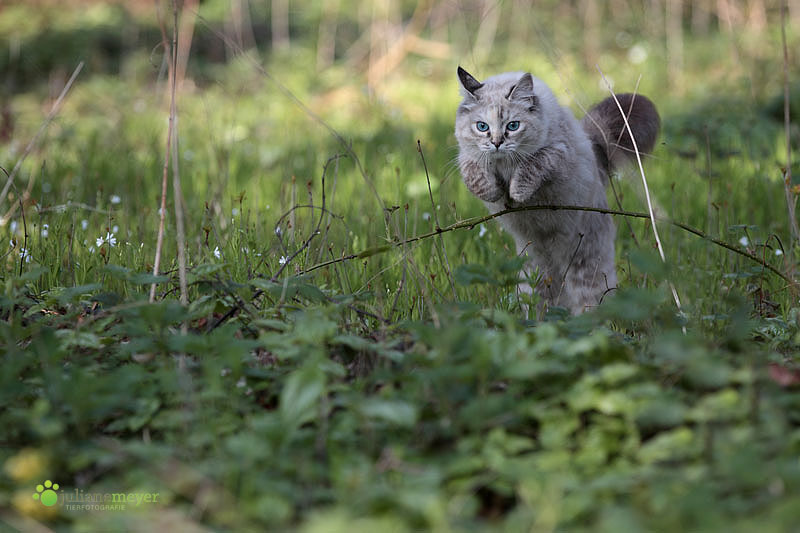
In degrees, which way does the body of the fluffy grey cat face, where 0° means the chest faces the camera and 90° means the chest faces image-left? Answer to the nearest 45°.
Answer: approximately 45°

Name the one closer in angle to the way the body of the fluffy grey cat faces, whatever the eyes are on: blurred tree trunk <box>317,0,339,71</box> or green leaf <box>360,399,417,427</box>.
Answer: the green leaf

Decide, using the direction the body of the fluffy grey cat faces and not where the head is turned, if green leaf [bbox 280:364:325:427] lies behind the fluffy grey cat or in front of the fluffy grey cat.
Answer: in front

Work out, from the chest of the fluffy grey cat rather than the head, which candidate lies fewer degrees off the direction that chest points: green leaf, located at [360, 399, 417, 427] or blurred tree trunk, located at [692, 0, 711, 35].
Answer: the green leaf

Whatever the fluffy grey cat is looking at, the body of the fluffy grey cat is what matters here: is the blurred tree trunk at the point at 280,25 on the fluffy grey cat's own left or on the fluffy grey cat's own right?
on the fluffy grey cat's own right

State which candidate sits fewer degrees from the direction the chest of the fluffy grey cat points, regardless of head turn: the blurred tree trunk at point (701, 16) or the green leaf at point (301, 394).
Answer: the green leaf

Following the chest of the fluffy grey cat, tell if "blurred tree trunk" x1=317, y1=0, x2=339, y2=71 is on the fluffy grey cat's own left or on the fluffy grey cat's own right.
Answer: on the fluffy grey cat's own right

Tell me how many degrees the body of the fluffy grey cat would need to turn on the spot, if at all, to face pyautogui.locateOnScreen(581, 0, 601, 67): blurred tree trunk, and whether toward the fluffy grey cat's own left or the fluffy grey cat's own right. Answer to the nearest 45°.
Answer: approximately 135° to the fluffy grey cat's own right

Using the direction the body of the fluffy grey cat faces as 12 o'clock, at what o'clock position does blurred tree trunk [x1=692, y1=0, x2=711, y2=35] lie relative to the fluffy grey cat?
The blurred tree trunk is roughly at 5 o'clock from the fluffy grey cat.

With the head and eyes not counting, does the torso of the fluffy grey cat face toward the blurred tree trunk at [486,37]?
no
